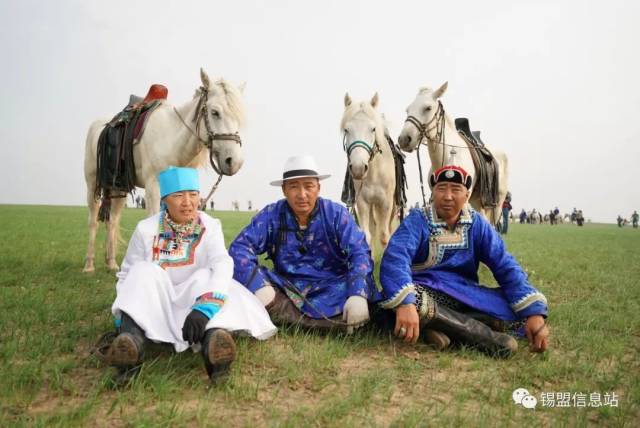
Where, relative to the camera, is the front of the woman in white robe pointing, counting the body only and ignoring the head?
toward the camera

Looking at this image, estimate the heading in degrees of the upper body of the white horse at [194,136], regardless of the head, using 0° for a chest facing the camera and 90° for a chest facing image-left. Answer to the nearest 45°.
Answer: approximately 315°

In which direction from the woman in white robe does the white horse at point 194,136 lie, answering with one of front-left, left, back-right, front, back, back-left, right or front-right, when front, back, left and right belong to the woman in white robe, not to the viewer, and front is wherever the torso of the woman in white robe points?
back

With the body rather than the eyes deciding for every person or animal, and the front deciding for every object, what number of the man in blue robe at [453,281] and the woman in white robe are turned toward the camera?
2

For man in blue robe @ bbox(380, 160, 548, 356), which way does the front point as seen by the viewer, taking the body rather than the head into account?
toward the camera

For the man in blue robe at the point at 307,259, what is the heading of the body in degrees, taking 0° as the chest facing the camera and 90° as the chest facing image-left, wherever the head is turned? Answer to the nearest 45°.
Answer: approximately 0°

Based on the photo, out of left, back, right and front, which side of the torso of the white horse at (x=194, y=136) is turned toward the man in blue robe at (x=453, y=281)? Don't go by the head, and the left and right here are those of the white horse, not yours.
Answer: front

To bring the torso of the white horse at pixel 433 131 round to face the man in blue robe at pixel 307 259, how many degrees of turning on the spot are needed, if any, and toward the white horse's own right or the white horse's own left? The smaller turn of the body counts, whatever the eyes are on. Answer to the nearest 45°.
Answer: approximately 45° to the white horse's own left

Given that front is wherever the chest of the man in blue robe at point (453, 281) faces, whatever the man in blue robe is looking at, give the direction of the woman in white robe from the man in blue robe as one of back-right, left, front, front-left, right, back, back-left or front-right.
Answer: front-right

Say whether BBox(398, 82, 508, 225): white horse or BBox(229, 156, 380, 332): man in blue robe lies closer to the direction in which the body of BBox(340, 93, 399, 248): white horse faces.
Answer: the man in blue robe

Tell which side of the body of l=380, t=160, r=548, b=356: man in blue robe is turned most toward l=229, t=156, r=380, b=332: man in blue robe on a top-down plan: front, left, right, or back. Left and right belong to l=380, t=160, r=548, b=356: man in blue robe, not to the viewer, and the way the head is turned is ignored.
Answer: right
